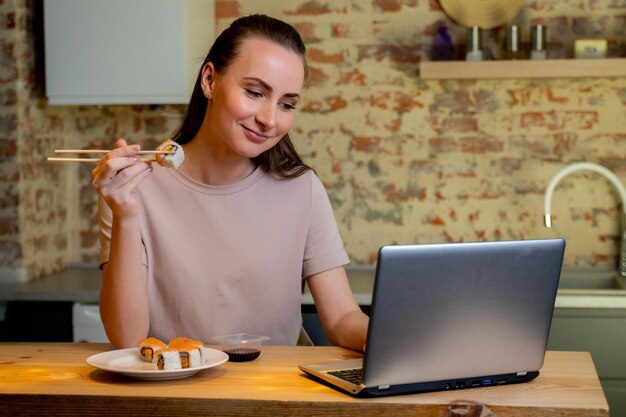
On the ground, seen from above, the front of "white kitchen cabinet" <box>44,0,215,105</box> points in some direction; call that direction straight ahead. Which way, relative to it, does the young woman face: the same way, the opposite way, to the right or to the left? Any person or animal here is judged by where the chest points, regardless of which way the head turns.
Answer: the same way

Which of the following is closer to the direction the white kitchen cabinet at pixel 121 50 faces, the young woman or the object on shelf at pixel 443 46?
the young woman

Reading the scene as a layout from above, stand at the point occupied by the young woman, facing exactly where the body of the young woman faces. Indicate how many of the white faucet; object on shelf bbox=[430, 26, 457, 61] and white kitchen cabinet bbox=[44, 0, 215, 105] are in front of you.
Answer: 0

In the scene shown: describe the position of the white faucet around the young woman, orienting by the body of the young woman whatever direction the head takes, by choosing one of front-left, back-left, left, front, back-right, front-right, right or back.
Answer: back-left

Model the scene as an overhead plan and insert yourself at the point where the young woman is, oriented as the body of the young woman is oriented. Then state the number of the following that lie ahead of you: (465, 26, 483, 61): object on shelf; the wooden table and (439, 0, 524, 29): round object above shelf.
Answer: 1

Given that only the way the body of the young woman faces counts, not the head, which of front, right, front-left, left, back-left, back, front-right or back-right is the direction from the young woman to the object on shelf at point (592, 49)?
back-left

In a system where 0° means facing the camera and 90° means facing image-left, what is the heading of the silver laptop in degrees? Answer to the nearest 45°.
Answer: approximately 135°

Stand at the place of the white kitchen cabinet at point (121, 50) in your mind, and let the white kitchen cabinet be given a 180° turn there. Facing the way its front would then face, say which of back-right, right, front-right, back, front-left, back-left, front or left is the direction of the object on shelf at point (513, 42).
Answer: right

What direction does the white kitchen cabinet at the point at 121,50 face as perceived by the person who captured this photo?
facing the viewer

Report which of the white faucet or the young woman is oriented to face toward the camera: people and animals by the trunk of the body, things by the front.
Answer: the young woman

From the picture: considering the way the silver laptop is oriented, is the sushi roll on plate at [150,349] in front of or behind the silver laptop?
in front

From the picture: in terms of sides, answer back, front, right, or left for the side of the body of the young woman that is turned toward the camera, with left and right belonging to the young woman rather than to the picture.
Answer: front

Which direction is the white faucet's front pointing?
to the viewer's left

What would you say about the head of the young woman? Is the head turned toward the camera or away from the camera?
toward the camera

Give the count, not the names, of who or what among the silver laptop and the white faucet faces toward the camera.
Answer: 0
